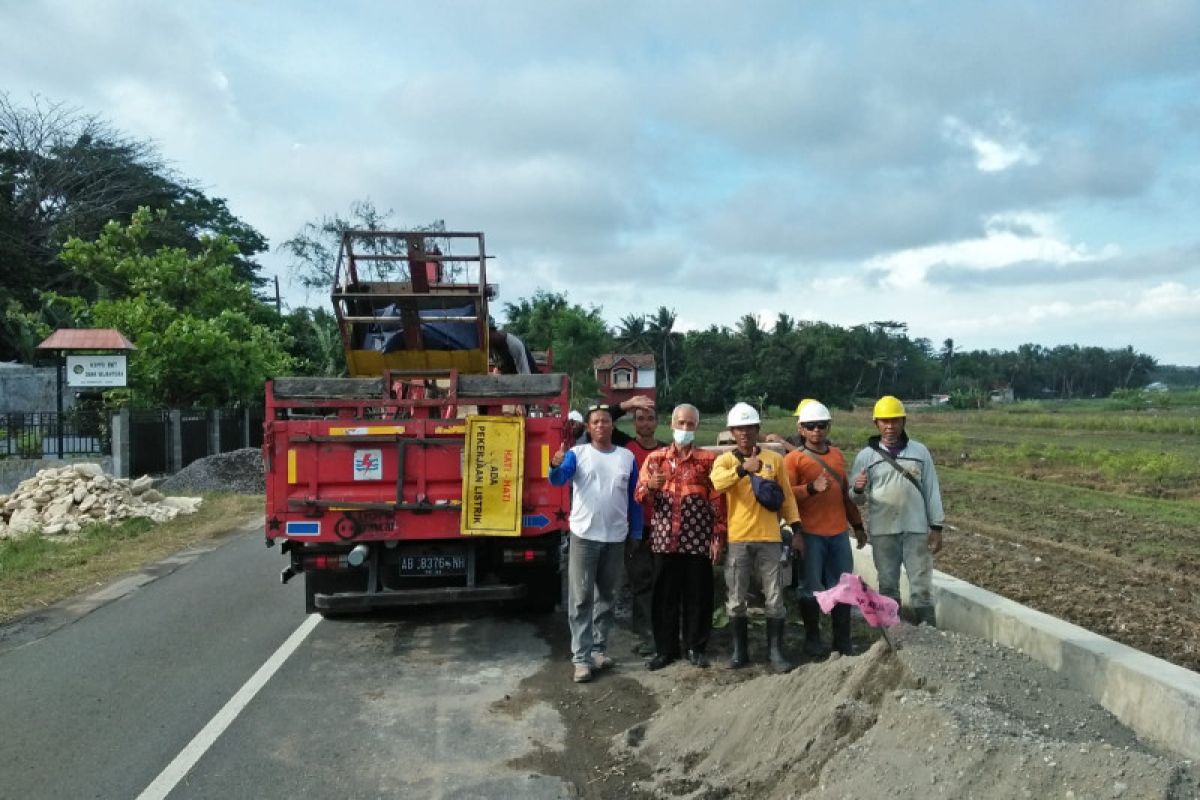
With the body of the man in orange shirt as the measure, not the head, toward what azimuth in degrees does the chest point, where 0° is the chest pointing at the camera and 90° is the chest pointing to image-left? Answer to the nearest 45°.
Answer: approximately 0°

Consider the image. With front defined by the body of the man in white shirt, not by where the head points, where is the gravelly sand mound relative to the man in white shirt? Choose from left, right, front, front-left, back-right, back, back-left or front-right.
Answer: front-left

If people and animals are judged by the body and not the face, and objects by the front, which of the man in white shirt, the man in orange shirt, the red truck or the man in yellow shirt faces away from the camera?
the red truck

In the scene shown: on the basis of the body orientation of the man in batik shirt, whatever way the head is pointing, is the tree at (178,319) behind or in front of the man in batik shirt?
behind

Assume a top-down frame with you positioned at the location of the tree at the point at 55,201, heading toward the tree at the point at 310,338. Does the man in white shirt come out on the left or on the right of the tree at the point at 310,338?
right

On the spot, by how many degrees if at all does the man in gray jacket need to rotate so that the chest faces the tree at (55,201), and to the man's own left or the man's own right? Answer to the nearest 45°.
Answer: approximately 135° to the man's own right

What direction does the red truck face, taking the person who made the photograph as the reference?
facing away from the viewer

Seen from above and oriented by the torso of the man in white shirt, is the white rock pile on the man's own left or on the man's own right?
on the man's own right

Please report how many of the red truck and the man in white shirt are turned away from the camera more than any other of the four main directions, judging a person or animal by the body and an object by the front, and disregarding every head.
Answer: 1

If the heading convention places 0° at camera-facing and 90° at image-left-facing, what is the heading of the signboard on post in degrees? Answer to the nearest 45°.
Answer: approximately 0°

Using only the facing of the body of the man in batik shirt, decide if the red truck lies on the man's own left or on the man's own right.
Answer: on the man's own right

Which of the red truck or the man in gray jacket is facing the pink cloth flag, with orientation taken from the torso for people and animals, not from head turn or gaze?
the man in gray jacket
